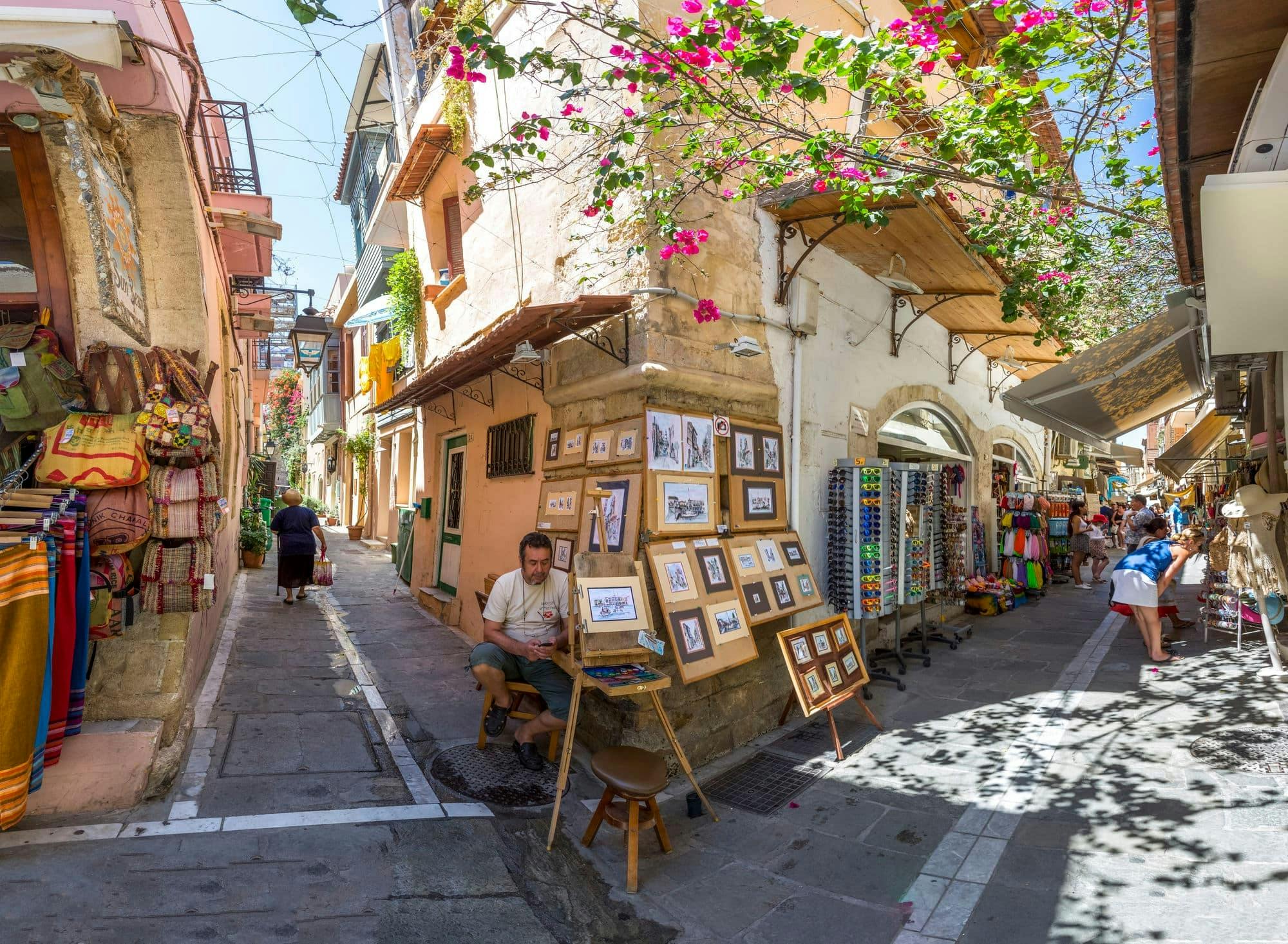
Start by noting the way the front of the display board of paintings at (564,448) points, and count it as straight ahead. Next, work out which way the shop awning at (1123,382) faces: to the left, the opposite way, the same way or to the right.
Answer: to the right

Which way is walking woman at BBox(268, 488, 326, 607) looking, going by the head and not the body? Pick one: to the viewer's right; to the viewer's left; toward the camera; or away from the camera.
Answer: away from the camera

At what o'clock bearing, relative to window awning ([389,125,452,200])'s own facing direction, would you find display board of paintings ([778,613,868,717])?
The display board of paintings is roughly at 8 o'clock from the window awning.

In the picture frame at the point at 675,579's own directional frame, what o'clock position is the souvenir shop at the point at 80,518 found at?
The souvenir shop is roughly at 4 o'clock from the picture frame.

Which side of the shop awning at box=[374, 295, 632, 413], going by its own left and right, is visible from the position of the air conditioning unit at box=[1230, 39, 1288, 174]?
left

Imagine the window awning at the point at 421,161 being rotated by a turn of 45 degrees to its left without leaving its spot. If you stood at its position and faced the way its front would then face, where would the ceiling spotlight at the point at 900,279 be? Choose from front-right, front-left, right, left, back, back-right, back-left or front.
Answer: left

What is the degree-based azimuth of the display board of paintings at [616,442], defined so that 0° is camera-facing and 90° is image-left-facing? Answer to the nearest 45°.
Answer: approximately 45°

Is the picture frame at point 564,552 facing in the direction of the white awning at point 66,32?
yes

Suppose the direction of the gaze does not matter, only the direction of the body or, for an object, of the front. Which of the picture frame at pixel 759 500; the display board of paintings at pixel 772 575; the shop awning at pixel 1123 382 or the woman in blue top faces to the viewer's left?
the shop awning

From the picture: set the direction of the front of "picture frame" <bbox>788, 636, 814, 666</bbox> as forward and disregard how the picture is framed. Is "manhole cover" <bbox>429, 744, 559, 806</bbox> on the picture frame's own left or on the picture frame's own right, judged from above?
on the picture frame's own right

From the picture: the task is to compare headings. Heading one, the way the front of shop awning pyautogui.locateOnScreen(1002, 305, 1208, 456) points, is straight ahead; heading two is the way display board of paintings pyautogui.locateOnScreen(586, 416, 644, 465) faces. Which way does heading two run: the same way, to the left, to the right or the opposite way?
to the left

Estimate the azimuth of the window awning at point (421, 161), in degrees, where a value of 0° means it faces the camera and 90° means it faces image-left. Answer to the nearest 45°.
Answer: approximately 90°

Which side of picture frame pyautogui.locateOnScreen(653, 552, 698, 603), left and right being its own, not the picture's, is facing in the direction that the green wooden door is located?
back

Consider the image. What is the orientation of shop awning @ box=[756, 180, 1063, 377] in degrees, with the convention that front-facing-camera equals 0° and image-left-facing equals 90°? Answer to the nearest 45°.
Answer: approximately 315°

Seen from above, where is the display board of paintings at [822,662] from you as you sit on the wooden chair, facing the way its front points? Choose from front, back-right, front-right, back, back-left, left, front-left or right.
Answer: front-left
